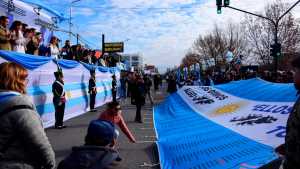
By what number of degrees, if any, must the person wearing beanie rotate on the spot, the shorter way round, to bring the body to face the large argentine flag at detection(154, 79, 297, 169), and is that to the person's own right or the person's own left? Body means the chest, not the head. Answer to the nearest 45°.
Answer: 0° — they already face it

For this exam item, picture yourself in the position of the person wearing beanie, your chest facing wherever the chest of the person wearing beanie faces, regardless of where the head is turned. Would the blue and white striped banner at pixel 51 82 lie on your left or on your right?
on your left

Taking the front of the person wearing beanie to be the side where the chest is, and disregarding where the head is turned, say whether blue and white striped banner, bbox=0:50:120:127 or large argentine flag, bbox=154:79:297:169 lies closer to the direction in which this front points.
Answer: the large argentine flag

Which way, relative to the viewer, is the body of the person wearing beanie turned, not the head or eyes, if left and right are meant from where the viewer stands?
facing away from the viewer and to the right of the viewer

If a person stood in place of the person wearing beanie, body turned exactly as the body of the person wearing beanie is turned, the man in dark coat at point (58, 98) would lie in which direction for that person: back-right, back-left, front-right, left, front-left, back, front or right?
front-left
